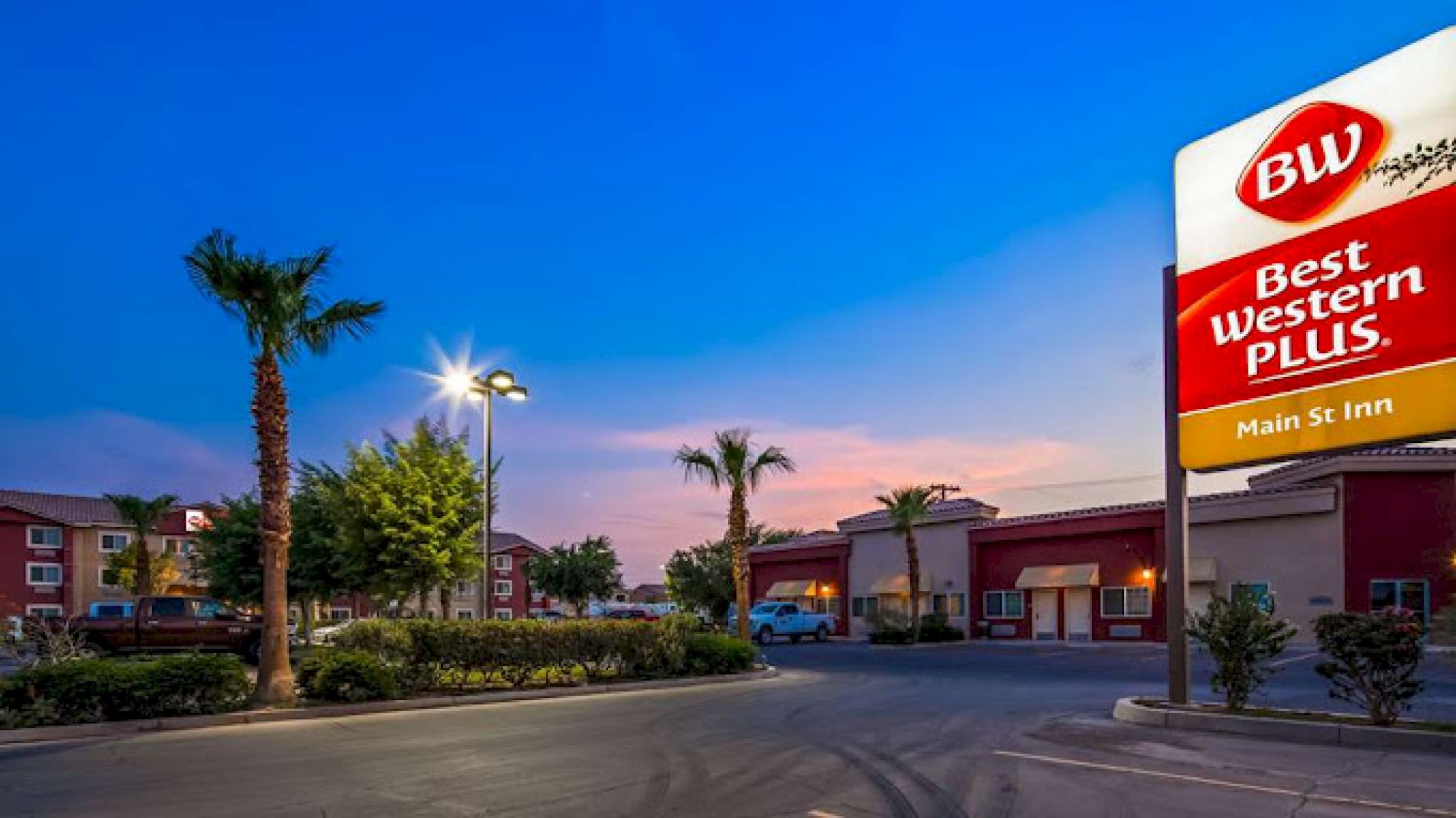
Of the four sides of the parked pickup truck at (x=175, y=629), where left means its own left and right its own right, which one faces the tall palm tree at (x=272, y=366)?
right

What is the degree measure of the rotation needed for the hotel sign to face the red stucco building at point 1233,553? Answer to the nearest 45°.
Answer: approximately 135° to its right

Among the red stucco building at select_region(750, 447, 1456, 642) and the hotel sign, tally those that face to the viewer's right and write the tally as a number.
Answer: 0

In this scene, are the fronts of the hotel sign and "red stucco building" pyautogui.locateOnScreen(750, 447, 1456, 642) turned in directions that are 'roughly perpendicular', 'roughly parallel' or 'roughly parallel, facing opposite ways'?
roughly parallel

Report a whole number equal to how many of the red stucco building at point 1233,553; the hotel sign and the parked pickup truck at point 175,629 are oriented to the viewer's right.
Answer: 1

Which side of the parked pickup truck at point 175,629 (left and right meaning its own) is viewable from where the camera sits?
right

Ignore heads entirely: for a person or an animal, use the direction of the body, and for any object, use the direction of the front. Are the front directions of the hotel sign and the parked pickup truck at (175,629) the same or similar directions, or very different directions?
very different directions

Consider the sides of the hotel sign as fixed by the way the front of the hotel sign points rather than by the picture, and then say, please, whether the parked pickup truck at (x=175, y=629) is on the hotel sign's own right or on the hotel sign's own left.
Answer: on the hotel sign's own right

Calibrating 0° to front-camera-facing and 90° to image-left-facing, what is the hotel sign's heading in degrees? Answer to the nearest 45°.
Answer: approximately 45°
